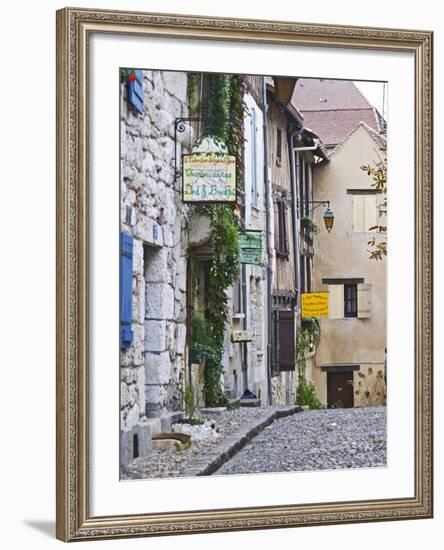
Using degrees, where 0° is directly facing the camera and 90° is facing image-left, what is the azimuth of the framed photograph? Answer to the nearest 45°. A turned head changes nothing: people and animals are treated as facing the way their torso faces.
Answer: approximately 315°
